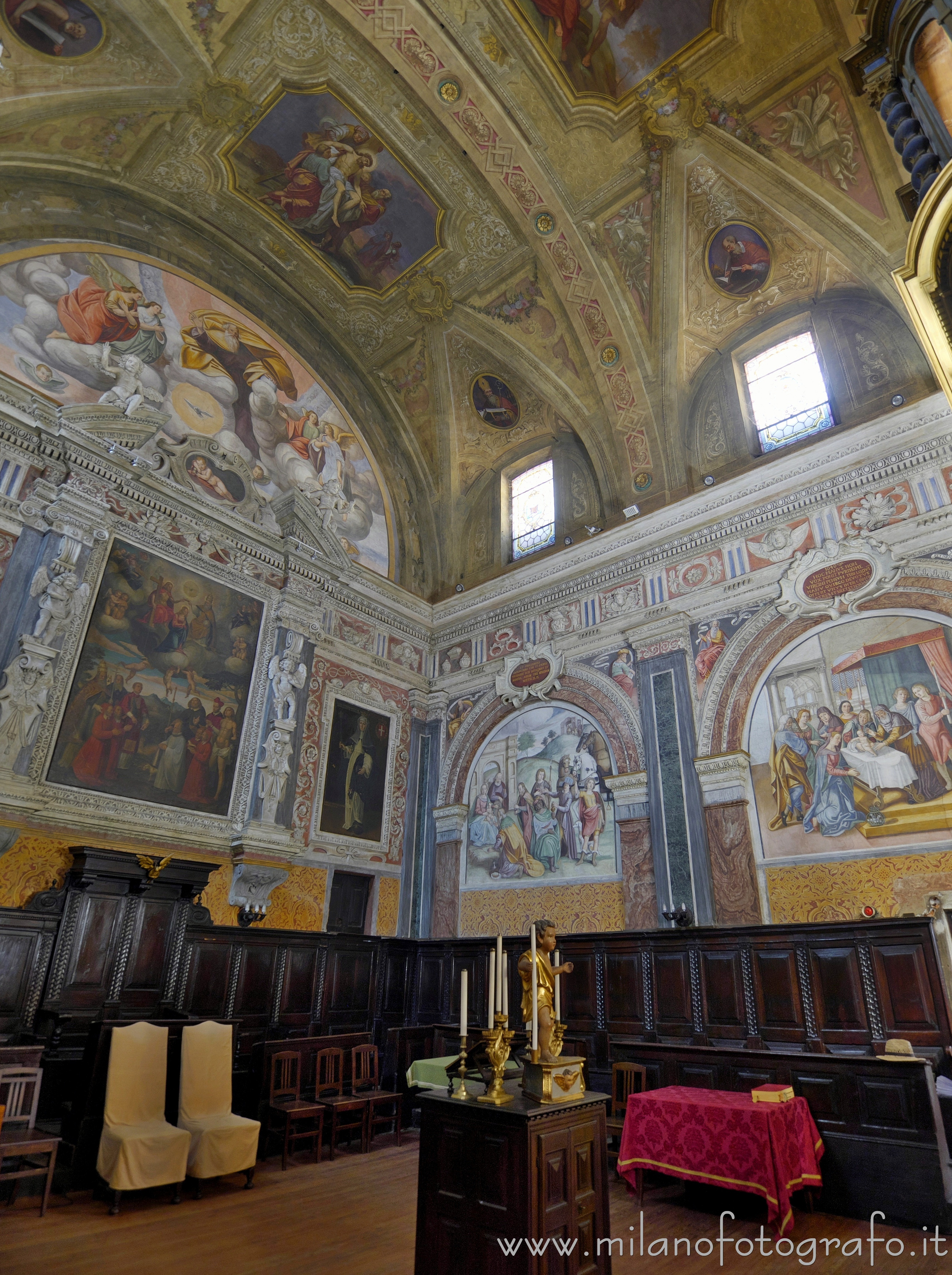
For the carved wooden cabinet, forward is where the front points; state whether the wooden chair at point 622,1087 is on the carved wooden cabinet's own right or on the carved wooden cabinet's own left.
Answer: on the carved wooden cabinet's own left

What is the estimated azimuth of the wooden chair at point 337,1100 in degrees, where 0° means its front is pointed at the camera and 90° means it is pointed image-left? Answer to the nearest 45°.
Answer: approximately 315°

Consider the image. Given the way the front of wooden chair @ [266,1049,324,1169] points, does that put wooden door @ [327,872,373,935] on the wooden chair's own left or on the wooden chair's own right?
on the wooden chair's own left

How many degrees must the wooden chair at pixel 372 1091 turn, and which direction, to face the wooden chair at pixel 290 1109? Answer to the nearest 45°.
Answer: approximately 90° to its right

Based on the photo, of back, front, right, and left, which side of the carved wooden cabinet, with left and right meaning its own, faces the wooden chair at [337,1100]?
back

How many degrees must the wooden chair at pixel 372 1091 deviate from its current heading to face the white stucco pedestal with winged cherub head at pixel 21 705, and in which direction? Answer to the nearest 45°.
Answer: approximately 90° to its right
